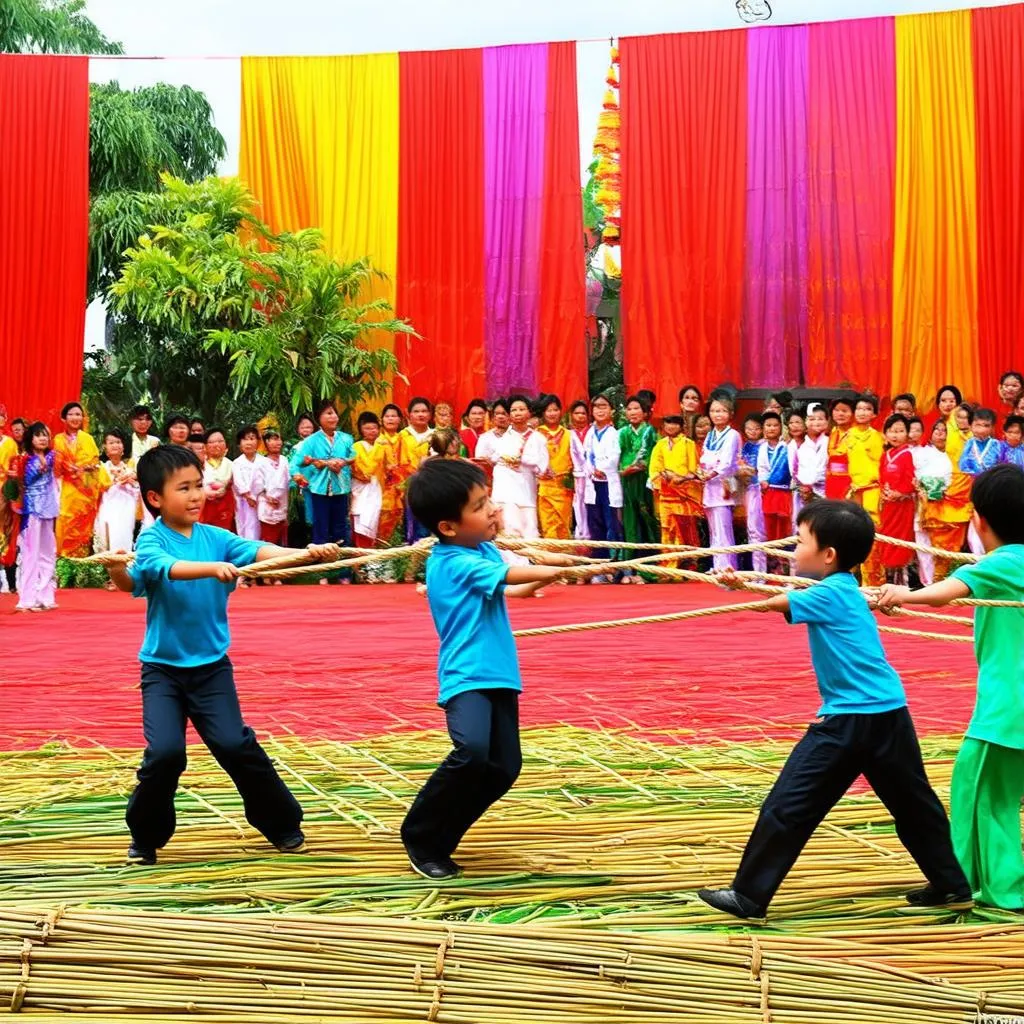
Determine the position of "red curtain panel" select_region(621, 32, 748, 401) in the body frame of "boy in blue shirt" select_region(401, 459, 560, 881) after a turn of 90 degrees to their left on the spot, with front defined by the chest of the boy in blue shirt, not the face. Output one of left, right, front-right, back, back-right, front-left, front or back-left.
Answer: front

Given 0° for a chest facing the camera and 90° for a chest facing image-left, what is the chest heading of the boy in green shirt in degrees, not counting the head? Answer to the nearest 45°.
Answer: approximately 135°

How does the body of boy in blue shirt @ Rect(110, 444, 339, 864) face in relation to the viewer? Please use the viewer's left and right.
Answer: facing the viewer and to the right of the viewer

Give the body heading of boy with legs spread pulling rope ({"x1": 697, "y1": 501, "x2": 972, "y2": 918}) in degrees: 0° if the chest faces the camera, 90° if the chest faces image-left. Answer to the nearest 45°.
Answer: approximately 90°

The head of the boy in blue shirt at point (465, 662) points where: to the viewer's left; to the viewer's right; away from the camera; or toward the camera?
to the viewer's right

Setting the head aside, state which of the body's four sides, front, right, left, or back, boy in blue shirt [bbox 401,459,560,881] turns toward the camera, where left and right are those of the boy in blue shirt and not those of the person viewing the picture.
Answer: right

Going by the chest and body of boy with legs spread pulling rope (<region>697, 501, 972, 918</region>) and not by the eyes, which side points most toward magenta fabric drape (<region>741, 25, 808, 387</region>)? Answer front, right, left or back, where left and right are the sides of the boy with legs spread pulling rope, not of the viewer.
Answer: right

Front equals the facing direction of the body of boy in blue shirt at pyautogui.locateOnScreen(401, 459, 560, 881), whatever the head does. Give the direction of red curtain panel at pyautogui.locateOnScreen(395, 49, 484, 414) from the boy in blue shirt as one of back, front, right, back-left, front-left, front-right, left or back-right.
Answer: left

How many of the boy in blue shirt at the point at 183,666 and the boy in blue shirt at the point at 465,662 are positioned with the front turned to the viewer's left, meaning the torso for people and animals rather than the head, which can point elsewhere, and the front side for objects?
0

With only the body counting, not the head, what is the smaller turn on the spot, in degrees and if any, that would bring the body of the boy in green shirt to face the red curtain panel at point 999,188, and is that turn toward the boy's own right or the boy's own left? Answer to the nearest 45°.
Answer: approximately 45° to the boy's own right

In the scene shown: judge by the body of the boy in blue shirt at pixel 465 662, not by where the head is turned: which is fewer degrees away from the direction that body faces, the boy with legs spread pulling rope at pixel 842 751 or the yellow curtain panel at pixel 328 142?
the boy with legs spread pulling rope
